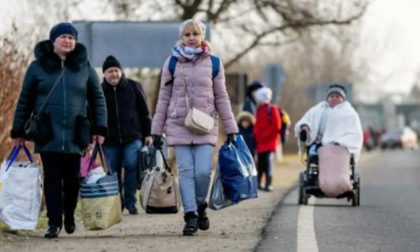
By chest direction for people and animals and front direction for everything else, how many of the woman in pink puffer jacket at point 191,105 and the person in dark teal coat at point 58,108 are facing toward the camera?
2

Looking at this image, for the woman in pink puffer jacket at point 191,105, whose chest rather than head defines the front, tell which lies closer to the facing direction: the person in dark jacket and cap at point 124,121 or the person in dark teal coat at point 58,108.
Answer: the person in dark teal coat

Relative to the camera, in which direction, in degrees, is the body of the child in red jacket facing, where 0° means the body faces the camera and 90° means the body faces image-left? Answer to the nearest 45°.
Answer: approximately 45°

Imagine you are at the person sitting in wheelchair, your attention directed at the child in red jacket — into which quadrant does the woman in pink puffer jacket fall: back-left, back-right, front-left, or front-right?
back-left

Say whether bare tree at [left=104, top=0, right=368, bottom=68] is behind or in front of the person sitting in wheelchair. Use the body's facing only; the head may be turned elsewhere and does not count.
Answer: behind

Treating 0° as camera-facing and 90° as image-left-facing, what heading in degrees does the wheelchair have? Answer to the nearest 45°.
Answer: approximately 0°

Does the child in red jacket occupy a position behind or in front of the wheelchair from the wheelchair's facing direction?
behind
